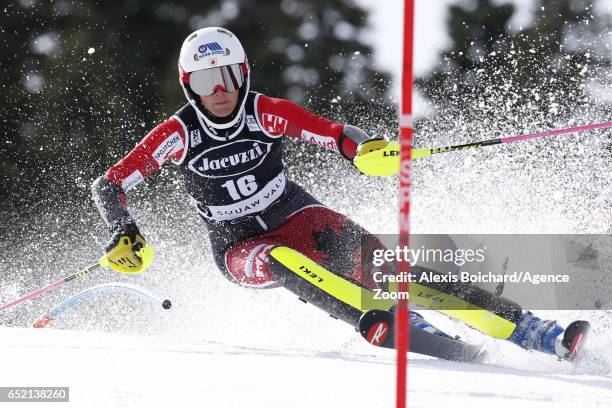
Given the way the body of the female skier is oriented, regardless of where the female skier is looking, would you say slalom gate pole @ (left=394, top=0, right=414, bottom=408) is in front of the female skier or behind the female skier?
in front

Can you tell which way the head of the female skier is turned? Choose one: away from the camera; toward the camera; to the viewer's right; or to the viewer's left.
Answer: toward the camera

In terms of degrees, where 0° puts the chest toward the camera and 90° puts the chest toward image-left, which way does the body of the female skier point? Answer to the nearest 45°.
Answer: approximately 0°
